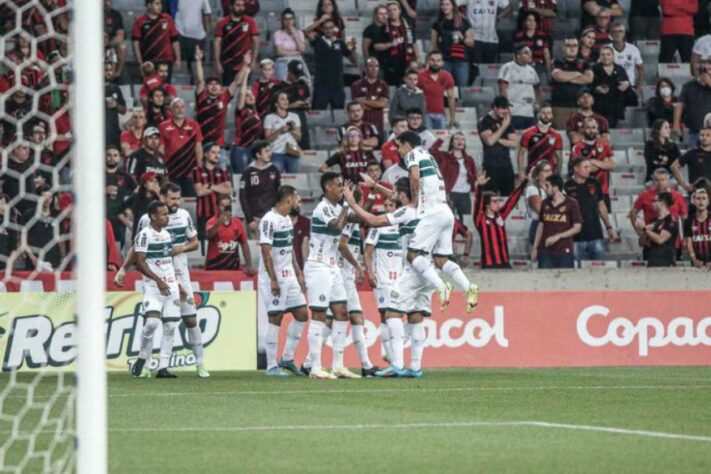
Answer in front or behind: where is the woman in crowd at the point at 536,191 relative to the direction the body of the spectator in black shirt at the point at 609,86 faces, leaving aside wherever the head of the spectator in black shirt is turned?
in front

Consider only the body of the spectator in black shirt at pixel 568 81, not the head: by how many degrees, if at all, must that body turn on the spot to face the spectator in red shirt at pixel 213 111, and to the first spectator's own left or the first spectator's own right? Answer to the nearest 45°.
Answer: approximately 45° to the first spectator's own right

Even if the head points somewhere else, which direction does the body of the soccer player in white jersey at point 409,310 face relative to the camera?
to the viewer's left

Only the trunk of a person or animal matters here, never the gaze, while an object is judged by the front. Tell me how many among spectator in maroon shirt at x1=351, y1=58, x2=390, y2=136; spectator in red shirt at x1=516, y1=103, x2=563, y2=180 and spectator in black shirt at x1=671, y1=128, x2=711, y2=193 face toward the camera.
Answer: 3

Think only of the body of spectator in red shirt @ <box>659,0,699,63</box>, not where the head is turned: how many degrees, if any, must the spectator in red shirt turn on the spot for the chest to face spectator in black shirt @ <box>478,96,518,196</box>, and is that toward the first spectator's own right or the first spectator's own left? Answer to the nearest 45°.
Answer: approximately 45° to the first spectator's own right

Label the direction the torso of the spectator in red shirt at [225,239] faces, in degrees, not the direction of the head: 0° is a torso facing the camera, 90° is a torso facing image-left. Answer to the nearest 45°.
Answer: approximately 0°

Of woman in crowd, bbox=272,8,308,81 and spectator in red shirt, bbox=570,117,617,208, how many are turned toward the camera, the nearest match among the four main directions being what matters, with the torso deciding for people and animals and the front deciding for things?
2

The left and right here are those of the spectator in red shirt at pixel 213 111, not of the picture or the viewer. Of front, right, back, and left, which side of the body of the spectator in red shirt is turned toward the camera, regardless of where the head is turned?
front

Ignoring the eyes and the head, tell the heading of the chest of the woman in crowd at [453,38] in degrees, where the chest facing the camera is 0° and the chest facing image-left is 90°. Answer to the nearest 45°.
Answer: approximately 0°

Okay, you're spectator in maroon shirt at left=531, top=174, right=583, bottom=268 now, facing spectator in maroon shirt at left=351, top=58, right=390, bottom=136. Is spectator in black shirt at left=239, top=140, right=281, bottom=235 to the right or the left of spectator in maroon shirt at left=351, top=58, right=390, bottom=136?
left

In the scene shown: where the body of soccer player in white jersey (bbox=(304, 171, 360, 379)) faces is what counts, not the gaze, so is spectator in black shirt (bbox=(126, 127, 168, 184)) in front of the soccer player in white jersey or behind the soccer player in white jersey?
behind
